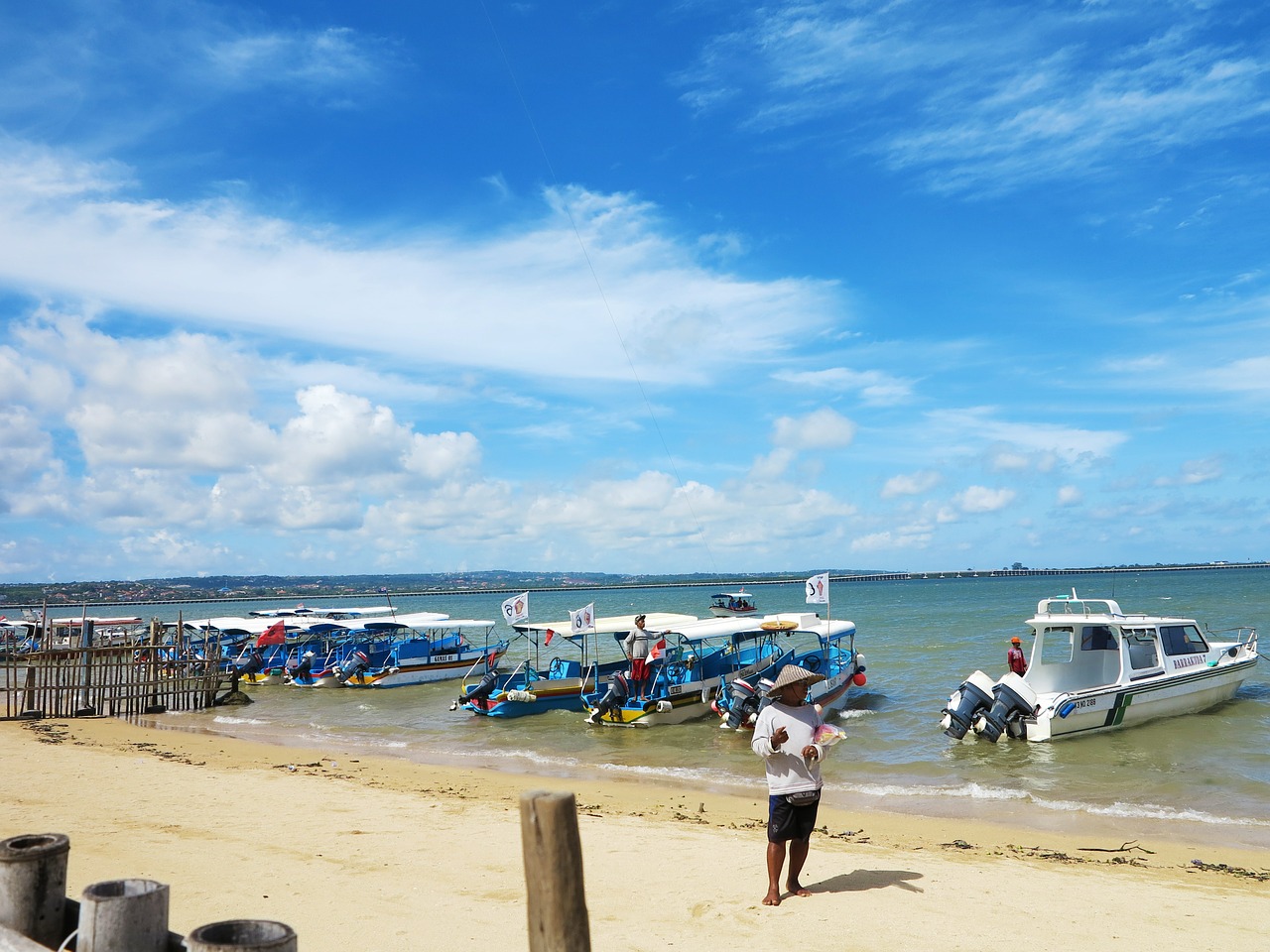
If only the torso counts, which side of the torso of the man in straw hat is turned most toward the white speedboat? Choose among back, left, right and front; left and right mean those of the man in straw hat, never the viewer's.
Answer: left

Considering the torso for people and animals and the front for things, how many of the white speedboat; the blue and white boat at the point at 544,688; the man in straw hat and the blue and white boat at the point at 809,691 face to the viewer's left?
0

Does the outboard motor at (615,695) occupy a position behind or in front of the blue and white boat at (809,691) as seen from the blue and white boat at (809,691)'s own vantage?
behind

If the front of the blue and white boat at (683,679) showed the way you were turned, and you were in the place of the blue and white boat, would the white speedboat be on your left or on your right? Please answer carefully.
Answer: on your right

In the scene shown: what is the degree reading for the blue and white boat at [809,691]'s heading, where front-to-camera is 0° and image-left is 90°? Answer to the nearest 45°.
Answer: approximately 225°

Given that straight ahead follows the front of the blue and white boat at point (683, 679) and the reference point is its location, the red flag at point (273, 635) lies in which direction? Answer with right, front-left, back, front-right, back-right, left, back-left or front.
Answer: left

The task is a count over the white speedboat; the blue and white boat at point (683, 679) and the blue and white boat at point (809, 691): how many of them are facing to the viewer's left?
0

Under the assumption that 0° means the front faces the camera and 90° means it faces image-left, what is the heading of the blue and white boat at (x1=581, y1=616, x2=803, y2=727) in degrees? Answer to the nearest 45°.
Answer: approximately 225°

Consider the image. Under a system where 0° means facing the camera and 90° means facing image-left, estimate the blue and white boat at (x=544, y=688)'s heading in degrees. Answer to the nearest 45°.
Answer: approximately 225°

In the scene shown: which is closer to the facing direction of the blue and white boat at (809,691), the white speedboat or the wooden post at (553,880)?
the white speedboat

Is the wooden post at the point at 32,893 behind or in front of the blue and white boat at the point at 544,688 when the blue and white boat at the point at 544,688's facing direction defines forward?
behind

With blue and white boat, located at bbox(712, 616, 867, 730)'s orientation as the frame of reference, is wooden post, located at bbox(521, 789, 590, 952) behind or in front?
behind

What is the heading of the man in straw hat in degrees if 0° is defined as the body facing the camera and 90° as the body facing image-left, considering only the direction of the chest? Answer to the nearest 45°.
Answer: approximately 315°

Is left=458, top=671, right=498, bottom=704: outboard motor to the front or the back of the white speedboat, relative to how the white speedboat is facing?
to the back

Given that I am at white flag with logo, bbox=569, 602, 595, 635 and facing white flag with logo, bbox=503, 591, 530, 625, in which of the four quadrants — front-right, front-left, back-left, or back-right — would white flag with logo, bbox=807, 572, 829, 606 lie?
back-right
